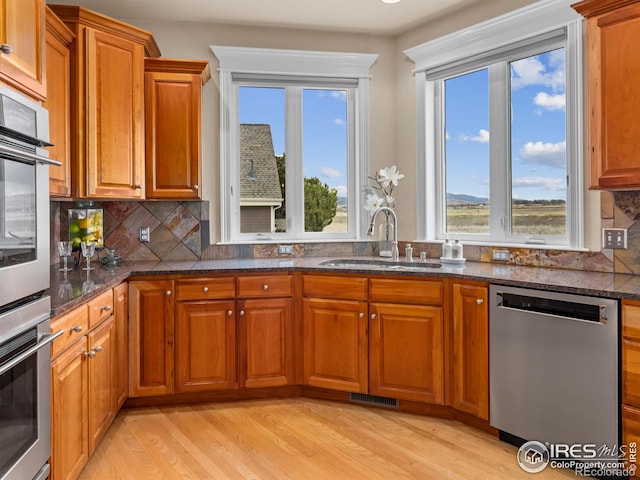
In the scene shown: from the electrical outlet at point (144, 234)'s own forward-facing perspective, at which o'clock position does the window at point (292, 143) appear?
The window is roughly at 9 o'clock from the electrical outlet.

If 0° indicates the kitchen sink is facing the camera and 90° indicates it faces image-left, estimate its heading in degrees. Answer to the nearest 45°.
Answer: approximately 0°

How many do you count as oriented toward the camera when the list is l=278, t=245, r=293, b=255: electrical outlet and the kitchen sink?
2

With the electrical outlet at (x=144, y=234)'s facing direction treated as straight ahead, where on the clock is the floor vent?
The floor vent is roughly at 10 o'clock from the electrical outlet.

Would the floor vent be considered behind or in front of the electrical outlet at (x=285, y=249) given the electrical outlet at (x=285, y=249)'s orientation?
in front

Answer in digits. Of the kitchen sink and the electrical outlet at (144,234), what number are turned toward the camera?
2

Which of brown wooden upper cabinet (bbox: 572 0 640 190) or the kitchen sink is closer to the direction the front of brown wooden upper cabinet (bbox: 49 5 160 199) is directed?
the brown wooden upper cabinet
